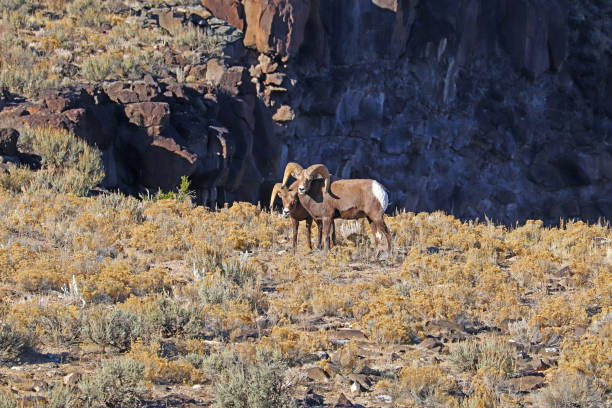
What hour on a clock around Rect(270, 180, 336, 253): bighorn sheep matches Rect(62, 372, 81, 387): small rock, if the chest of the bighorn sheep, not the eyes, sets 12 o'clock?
The small rock is roughly at 11 o'clock from the bighorn sheep.

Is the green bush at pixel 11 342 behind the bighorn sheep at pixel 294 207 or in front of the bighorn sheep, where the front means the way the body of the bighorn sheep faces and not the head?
in front

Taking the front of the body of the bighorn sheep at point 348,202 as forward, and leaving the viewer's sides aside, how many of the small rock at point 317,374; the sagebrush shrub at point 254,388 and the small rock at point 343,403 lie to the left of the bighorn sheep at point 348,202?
3

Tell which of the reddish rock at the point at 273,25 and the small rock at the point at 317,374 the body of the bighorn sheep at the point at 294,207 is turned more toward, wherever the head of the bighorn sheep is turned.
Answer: the small rock

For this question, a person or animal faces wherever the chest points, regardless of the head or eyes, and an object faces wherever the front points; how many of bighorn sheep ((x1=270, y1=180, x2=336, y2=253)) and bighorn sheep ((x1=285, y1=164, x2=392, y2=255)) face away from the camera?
0

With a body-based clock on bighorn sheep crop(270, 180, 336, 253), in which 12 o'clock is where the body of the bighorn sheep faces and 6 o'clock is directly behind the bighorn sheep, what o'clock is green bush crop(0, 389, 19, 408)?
The green bush is roughly at 11 o'clock from the bighorn sheep.

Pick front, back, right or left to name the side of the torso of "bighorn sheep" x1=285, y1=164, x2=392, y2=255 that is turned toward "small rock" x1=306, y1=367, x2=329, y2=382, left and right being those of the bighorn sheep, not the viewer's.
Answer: left

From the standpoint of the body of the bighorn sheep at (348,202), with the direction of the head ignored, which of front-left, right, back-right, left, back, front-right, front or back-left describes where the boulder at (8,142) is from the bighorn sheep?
front-right

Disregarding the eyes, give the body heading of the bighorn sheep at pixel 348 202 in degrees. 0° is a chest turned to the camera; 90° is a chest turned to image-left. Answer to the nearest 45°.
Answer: approximately 90°

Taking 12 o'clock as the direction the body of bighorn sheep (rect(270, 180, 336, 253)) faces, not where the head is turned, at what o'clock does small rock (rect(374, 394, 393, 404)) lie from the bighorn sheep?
The small rock is roughly at 10 o'clock from the bighorn sheep.

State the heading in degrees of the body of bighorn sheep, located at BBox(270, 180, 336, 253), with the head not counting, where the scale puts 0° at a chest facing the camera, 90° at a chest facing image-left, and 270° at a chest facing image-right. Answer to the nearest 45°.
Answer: approximately 45°

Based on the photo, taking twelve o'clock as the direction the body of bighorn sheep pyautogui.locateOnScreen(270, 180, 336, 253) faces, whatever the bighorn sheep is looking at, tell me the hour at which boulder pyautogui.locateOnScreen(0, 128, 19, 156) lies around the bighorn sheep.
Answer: The boulder is roughly at 3 o'clock from the bighorn sheep.

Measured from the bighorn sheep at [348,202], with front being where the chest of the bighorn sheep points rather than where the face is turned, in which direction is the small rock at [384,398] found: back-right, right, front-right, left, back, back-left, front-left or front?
left

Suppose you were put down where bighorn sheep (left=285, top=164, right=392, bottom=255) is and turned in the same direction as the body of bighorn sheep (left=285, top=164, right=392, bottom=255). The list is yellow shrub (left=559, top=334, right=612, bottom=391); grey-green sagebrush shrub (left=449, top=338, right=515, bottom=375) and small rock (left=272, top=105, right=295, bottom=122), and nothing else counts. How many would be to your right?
1

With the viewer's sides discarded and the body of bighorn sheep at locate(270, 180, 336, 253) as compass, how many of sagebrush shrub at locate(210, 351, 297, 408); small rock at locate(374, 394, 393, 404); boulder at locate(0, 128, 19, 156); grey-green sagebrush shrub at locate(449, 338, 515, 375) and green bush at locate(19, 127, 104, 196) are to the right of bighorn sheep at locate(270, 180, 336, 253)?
2

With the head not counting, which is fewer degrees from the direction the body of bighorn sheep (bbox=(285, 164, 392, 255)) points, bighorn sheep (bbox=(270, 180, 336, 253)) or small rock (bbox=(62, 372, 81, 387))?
the bighorn sheep

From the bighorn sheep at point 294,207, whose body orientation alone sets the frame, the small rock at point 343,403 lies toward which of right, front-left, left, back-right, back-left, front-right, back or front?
front-left

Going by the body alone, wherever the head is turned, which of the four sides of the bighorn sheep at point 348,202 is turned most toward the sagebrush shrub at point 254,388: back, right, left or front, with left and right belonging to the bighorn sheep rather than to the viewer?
left

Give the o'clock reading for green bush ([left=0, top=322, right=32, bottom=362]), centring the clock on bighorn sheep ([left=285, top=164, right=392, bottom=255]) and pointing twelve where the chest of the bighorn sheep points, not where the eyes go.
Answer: The green bush is roughly at 10 o'clock from the bighorn sheep.
